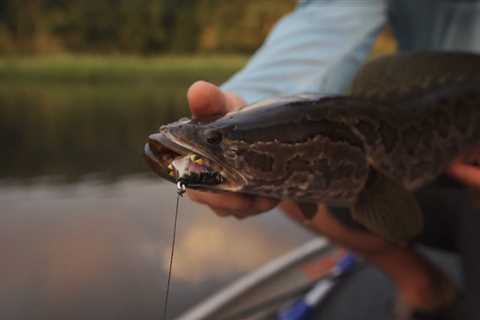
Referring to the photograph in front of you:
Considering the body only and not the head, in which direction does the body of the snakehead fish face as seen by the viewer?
to the viewer's left
